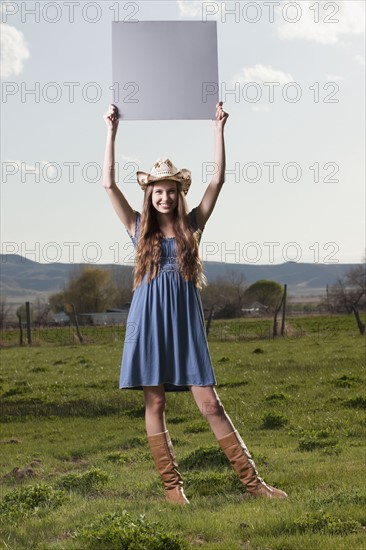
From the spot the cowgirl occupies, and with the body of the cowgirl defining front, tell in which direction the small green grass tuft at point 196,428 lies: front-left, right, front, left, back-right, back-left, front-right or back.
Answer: back

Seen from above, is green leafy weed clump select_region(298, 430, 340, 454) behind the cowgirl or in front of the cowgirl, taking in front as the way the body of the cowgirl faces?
behind

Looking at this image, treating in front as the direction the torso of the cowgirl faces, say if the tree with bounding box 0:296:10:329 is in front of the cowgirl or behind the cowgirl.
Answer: behind

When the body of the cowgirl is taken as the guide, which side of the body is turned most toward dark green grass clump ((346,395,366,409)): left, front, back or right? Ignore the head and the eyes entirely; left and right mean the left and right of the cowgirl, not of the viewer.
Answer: back

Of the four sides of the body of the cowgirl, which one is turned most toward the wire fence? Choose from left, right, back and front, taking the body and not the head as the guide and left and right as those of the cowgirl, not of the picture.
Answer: back

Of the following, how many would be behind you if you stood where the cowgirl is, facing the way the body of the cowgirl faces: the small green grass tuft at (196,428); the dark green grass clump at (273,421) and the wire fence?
3

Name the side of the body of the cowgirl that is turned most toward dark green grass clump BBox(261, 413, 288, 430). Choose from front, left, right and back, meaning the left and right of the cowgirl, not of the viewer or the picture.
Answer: back

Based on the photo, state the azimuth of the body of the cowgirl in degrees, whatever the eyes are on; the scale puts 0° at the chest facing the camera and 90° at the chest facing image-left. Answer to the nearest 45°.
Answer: approximately 0°

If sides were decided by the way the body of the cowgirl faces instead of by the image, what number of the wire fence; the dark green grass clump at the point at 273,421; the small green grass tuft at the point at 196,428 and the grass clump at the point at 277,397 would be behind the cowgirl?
4

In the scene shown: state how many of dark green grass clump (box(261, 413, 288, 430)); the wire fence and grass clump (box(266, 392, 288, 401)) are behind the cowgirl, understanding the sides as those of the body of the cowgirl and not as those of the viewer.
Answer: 3

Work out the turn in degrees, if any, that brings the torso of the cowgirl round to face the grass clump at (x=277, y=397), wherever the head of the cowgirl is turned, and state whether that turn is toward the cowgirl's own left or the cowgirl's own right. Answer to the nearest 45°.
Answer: approximately 180°

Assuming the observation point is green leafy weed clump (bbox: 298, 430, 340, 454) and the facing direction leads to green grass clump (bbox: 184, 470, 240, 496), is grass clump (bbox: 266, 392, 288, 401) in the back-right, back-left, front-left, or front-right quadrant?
back-right
